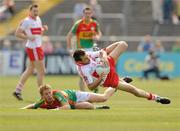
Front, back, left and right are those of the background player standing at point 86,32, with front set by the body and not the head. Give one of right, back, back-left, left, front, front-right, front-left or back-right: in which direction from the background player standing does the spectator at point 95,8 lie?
back

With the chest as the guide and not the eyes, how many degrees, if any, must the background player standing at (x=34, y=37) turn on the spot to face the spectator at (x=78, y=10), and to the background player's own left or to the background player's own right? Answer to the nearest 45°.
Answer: approximately 135° to the background player's own left

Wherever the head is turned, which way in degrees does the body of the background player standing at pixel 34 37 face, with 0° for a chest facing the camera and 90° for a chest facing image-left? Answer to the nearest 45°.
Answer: approximately 315°

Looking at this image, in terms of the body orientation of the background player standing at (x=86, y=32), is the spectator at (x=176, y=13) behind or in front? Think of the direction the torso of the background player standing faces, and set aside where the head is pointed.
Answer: behind

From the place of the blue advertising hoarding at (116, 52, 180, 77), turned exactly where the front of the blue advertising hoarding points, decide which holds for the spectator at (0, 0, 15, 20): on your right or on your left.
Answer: on your right

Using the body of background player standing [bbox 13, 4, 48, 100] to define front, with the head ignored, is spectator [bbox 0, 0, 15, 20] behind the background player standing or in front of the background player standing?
behind

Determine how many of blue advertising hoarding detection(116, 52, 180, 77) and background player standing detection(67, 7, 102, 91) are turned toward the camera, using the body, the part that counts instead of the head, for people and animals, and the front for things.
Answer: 2

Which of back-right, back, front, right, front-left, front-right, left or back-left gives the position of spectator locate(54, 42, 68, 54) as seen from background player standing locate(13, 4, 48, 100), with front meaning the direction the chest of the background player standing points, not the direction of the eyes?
back-left

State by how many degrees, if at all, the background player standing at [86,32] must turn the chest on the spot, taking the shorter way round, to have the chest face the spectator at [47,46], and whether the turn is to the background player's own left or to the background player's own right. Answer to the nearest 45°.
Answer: approximately 180°
